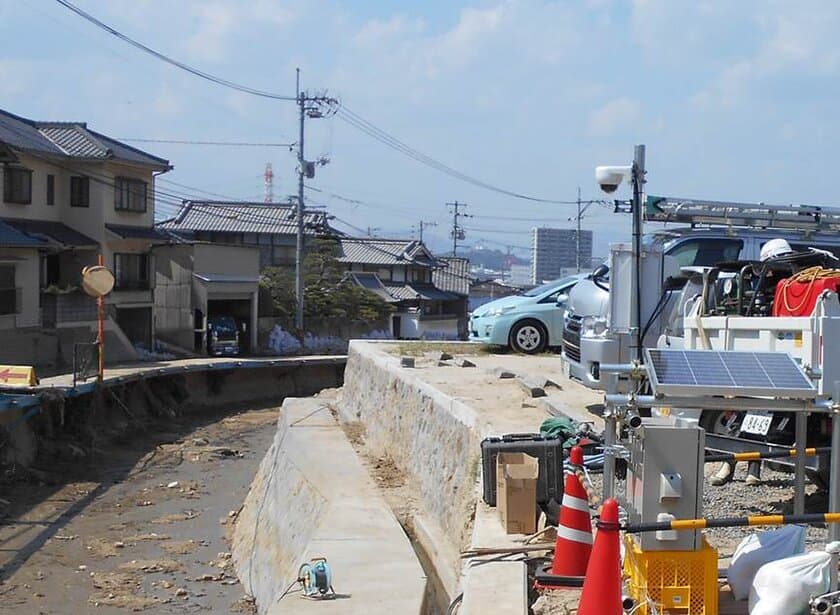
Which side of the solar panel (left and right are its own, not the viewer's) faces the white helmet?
back

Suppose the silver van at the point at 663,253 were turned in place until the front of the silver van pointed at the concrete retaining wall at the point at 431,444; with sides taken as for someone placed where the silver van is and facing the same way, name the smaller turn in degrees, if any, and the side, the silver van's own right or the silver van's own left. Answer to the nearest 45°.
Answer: approximately 45° to the silver van's own right

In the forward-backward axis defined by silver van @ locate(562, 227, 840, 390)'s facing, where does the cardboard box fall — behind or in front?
in front

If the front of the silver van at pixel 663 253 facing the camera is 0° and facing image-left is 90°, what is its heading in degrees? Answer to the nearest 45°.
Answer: approximately 45°

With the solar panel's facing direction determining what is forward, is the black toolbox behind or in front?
behind

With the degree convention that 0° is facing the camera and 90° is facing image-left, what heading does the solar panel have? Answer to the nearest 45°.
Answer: approximately 0°

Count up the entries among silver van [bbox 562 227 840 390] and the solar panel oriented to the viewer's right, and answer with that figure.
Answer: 0
